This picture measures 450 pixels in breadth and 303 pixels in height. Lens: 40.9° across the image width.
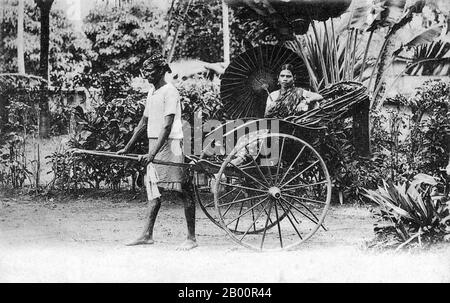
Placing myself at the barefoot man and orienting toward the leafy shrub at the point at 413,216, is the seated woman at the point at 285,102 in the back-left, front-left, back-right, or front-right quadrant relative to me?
front-left

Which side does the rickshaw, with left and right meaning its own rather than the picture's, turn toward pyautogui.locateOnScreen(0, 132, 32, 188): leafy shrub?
front

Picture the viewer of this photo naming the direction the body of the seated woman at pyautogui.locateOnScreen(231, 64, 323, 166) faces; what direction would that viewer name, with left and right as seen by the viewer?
facing the viewer and to the left of the viewer

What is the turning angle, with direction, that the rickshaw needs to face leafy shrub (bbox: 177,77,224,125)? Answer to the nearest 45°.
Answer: approximately 45° to its right

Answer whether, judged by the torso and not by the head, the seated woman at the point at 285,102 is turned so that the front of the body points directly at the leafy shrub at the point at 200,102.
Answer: no

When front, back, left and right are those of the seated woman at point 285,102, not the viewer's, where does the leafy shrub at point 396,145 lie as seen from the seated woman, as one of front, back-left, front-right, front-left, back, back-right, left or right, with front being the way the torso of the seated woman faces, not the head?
back

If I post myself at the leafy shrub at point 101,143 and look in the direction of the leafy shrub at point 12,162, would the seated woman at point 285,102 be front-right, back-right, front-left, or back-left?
back-left

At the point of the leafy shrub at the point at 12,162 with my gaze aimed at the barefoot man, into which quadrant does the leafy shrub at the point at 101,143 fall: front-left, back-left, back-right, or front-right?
front-left

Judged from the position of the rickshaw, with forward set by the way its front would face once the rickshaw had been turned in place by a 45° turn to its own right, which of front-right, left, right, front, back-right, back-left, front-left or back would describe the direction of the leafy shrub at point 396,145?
right

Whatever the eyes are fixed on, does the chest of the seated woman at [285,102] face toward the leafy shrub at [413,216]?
no

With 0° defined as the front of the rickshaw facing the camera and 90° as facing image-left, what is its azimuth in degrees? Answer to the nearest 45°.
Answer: approximately 90°

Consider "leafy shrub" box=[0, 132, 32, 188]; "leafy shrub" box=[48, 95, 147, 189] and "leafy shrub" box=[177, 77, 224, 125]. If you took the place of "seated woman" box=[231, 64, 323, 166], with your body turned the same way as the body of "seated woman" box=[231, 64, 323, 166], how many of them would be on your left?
0

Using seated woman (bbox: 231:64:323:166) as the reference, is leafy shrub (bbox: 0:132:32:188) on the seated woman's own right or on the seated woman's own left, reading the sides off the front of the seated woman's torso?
on the seated woman's own right

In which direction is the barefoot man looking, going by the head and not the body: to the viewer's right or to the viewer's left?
to the viewer's left
